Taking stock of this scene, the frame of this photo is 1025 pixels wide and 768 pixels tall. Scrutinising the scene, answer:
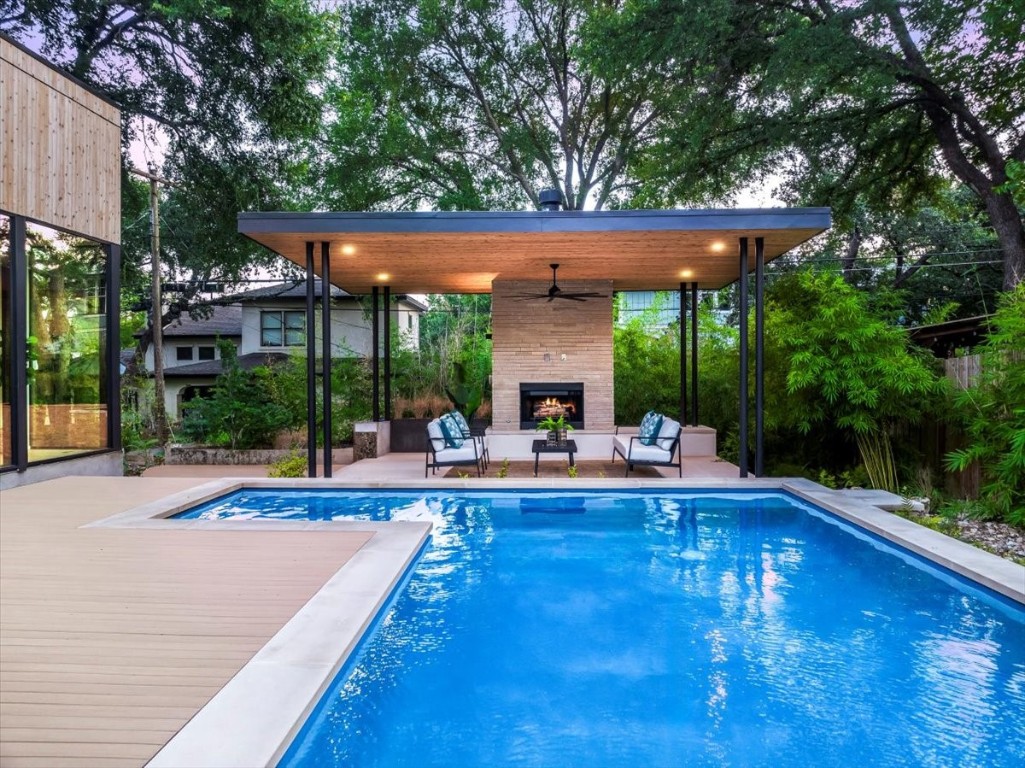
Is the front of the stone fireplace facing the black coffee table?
yes

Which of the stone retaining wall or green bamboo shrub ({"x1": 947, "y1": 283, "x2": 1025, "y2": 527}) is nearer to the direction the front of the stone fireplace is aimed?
the green bamboo shrub

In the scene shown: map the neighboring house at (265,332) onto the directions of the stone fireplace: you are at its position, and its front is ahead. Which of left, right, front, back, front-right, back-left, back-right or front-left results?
back-right

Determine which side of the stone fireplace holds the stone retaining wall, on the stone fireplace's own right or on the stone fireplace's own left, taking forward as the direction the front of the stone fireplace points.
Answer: on the stone fireplace's own right

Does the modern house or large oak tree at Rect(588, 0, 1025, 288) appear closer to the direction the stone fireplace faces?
the modern house

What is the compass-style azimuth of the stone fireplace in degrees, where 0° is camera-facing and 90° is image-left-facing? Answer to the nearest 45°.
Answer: approximately 0°

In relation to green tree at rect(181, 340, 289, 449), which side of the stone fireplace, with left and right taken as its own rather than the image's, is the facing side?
right

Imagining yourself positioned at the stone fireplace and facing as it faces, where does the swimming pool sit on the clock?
The swimming pool is roughly at 12 o'clock from the stone fireplace.

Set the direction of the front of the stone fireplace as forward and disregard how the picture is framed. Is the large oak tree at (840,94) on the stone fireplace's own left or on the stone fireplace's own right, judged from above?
on the stone fireplace's own left

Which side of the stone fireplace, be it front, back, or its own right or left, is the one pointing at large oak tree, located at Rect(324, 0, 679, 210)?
back
